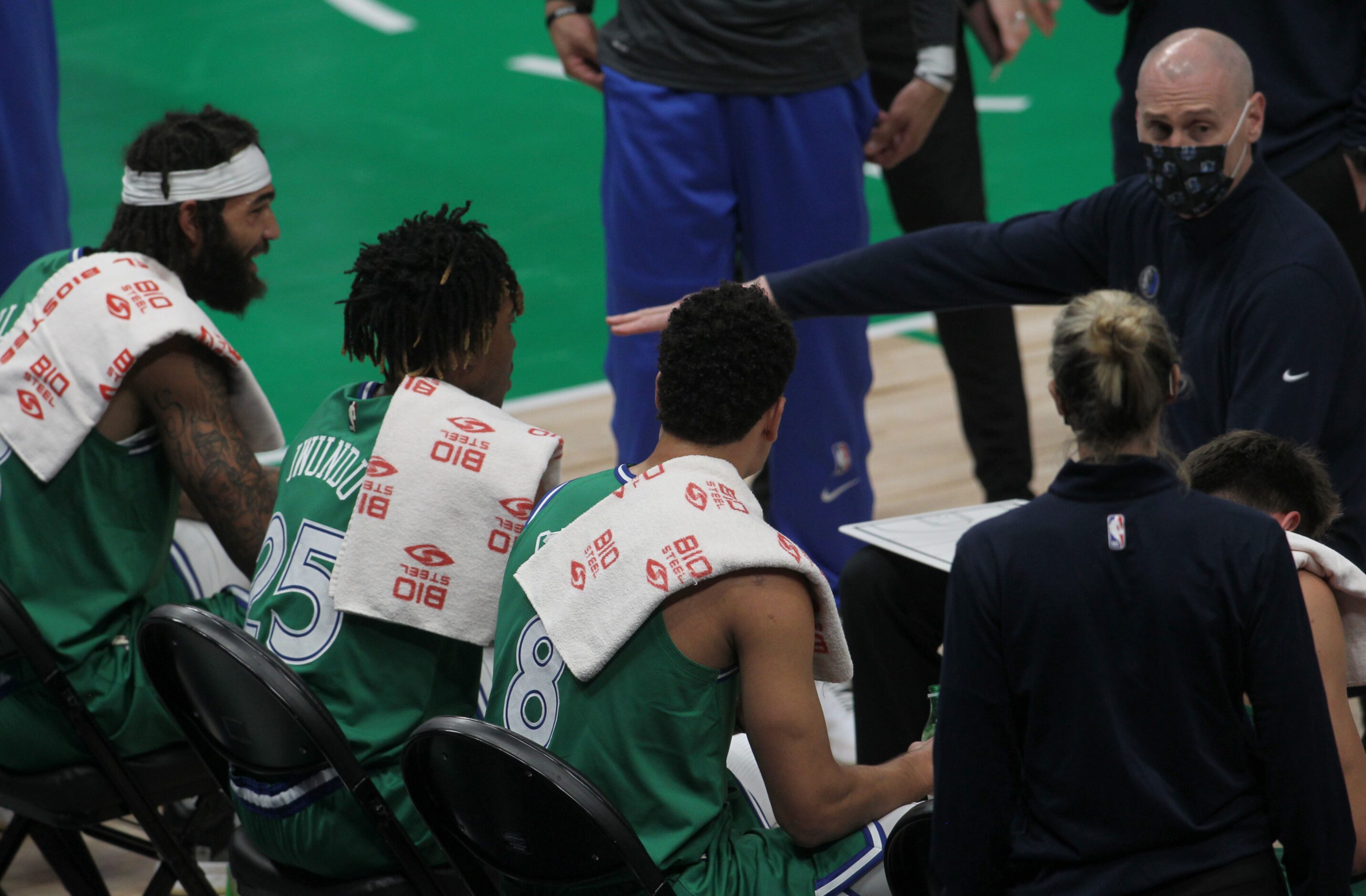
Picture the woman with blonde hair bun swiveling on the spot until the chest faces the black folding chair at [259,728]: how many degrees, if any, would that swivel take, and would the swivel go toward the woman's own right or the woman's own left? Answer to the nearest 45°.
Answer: approximately 90° to the woman's own left

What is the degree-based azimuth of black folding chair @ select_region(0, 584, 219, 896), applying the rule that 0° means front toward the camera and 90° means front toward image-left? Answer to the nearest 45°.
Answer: approximately 225°

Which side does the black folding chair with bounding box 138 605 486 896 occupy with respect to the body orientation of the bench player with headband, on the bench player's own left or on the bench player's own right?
on the bench player's own right

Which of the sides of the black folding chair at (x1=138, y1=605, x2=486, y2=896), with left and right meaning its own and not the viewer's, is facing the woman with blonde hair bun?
right

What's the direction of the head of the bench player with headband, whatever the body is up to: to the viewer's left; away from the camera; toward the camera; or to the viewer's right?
to the viewer's right

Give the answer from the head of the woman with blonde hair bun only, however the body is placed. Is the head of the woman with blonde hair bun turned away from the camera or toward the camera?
away from the camera

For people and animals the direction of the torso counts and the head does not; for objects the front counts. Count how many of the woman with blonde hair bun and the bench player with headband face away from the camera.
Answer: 1

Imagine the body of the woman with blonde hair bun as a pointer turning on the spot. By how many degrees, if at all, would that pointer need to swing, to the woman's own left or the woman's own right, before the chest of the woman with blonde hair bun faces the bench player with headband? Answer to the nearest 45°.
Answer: approximately 90° to the woman's own left

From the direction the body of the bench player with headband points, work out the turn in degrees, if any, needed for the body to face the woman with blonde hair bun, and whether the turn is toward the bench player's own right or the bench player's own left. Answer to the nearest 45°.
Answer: approximately 45° to the bench player's own right

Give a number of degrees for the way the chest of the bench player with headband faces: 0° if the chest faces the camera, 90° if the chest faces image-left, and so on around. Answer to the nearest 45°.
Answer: approximately 270°

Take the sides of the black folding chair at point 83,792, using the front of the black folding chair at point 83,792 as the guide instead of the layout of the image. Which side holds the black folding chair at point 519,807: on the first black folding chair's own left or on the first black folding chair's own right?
on the first black folding chair's own right

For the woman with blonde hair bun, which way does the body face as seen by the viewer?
away from the camera

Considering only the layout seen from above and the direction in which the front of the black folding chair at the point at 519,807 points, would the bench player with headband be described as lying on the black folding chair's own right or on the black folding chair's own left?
on the black folding chair's own left

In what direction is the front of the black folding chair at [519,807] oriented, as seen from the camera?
facing away from the viewer and to the right of the viewer

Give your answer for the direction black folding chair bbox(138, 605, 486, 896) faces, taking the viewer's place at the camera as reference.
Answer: facing away from the viewer and to the right of the viewer
